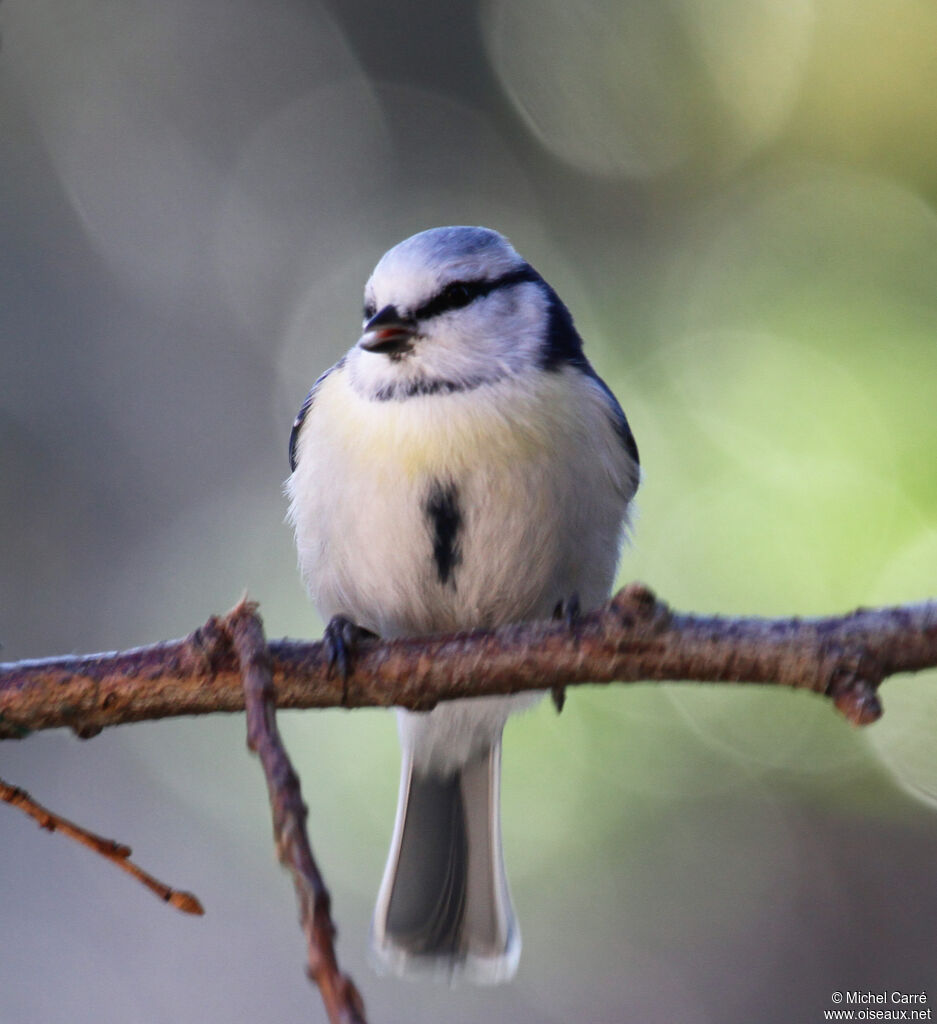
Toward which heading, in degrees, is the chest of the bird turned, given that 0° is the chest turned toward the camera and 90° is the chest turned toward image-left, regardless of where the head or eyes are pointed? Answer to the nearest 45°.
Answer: approximately 0°

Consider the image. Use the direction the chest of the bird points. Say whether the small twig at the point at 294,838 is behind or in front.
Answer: in front
